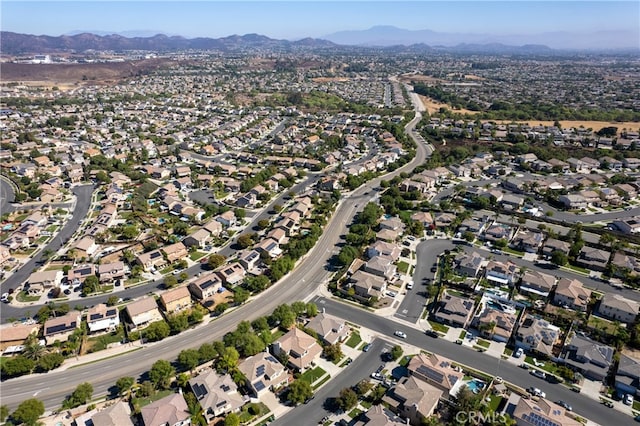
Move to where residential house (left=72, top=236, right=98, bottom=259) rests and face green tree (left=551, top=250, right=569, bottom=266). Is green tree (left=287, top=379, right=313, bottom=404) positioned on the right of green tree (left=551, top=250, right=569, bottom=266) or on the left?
right

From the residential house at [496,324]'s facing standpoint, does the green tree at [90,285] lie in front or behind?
in front

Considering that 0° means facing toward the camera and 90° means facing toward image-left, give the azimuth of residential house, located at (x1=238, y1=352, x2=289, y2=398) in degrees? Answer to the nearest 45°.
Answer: approximately 315°

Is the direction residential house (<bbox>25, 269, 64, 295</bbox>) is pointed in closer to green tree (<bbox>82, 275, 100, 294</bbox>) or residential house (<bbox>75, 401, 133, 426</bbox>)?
the residential house

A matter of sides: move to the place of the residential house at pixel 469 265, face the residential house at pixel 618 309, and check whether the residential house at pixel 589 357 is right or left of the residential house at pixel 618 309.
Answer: right

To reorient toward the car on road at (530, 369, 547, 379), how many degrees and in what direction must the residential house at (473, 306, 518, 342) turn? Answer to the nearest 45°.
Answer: approximately 90° to its left
